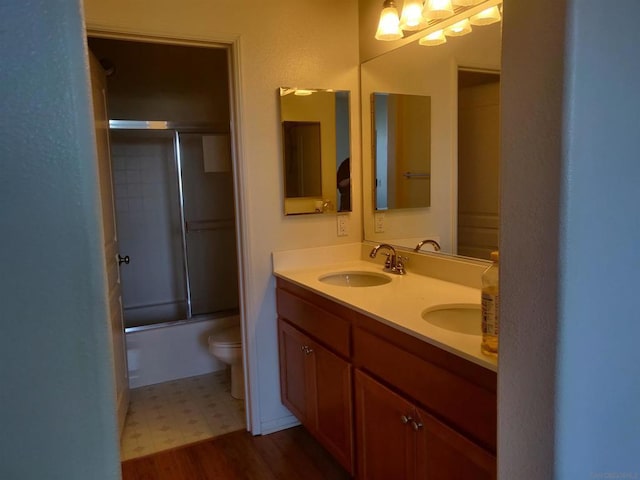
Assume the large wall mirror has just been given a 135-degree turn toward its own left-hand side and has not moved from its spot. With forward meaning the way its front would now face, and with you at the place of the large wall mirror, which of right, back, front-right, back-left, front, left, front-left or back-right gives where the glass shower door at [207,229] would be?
back-left

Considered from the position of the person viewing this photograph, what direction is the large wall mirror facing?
facing the viewer and to the left of the viewer

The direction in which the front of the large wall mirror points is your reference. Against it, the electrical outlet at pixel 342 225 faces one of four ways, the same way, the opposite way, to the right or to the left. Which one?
to the left

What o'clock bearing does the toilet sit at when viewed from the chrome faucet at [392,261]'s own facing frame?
The toilet is roughly at 2 o'clock from the chrome faucet.
